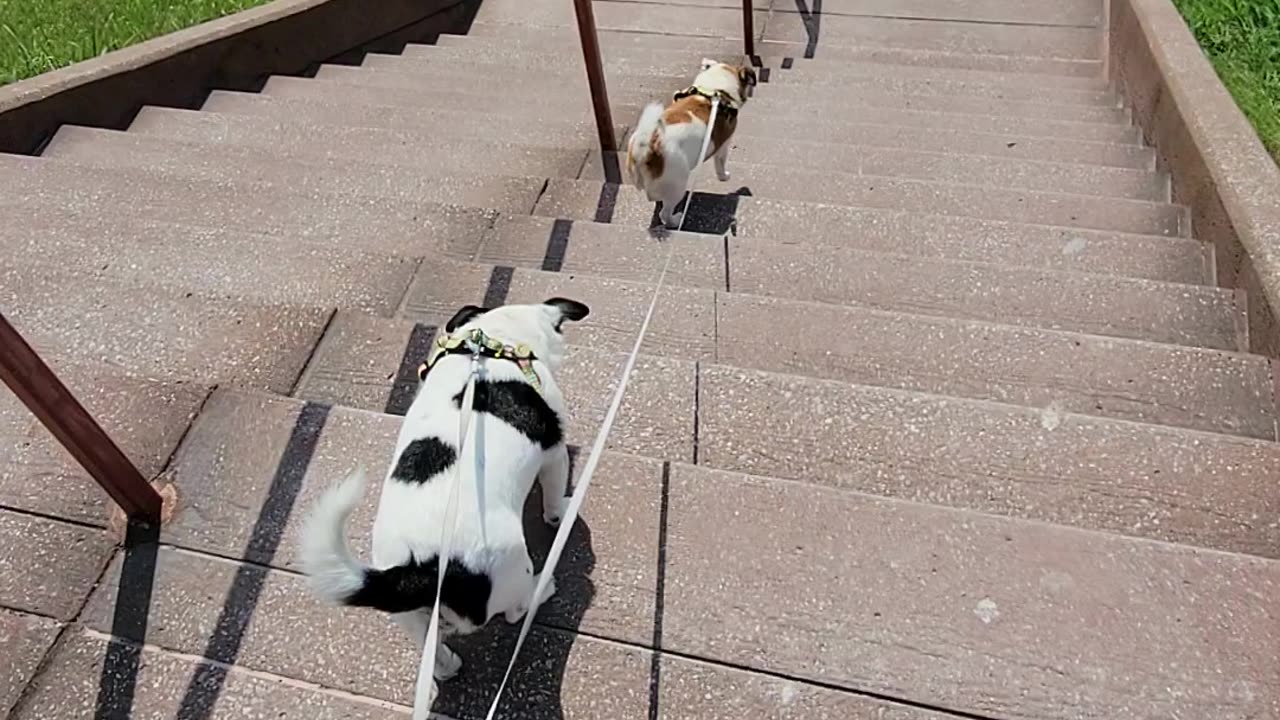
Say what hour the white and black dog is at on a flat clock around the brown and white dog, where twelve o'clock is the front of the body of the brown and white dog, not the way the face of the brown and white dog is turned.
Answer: The white and black dog is roughly at 5 o'clock from the brown and white dog.

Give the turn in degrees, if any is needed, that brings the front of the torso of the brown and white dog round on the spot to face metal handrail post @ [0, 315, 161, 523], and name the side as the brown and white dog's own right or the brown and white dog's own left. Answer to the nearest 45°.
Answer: approximately 180°

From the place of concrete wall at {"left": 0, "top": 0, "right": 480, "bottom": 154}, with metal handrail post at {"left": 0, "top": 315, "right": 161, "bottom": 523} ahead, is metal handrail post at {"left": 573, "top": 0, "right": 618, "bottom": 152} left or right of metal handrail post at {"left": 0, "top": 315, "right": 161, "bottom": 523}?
left

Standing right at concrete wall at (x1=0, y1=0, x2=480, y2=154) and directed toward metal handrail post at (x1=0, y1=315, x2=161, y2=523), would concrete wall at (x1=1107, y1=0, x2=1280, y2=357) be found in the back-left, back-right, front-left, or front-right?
front-left

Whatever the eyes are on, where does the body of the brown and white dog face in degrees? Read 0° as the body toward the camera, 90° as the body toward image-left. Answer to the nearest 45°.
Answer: approximately 225°

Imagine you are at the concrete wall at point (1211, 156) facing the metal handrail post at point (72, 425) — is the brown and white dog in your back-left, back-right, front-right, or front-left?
front-right

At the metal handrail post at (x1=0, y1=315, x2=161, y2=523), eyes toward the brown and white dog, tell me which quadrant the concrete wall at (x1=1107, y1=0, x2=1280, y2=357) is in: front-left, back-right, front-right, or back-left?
front-right

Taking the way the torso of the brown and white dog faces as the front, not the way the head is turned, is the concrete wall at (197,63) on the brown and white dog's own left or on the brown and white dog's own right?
on the brown and white dog's own left

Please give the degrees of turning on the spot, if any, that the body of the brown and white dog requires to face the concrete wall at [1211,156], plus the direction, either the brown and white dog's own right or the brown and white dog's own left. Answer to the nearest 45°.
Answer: approximately 45° to the brown and white dog's own right
